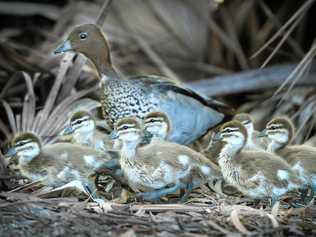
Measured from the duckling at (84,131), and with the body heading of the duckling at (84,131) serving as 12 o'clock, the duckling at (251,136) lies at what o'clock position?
the duckling at (251,136) is roughly at 6 o'clock from the duckling at (84,131).

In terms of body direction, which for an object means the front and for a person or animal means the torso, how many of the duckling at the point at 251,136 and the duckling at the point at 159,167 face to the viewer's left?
2

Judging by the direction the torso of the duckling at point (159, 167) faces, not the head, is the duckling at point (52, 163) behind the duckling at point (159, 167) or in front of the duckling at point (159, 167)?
in front

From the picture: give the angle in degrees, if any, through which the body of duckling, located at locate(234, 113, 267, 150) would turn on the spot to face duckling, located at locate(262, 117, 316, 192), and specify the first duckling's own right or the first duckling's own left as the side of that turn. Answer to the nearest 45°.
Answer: approximately 135° to the first duckling's own left

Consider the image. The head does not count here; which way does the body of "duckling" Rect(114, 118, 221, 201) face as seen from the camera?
to the viewer's left

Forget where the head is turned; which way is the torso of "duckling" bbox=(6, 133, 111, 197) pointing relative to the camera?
to the viewer's left

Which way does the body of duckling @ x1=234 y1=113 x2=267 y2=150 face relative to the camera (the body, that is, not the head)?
to the viewer's left

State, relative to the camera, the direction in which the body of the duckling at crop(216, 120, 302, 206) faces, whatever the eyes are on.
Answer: to the viewer's left

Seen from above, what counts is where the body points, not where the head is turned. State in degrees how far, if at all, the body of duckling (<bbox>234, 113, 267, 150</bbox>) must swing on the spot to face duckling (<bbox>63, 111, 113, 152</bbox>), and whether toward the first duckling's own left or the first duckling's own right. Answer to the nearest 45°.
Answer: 0° — it already faces it

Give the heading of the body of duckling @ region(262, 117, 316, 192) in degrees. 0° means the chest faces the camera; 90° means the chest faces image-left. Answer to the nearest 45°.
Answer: approximately 90°

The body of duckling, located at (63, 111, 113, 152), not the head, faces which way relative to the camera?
to the viewer's left
